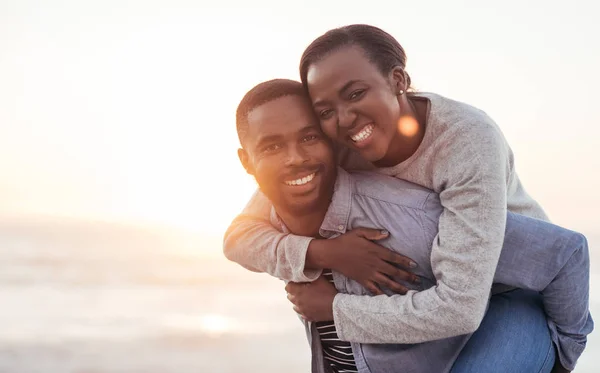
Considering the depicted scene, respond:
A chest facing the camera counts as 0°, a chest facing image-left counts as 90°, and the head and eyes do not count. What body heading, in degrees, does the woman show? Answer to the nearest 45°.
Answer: approximately 45°

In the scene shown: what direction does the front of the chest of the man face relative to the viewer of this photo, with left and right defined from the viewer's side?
facing the viewer and to the left of the viewer
